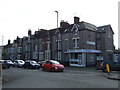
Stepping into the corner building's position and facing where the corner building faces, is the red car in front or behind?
in front

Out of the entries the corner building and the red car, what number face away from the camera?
0
